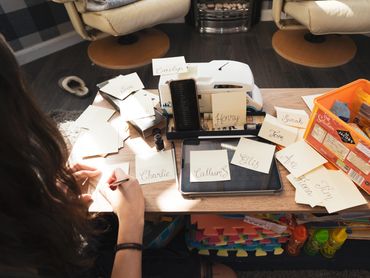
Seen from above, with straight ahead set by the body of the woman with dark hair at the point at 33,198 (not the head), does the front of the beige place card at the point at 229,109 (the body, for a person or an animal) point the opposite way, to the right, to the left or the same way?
the opposite way

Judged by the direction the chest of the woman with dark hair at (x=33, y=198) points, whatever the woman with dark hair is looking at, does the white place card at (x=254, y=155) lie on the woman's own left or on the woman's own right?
on the woman's own right

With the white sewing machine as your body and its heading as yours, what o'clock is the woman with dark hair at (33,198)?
The woman with dark hair is roughly at 1 o'clock from the white sewing machine.

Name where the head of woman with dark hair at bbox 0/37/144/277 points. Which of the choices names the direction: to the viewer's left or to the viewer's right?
to the viewer's right

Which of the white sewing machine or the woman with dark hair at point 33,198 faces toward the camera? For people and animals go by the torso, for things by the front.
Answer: the white sewing machine

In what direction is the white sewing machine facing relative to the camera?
toward the camera

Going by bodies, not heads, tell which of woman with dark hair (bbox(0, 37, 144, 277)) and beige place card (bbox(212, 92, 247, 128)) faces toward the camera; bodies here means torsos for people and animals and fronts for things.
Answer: the beige place card
